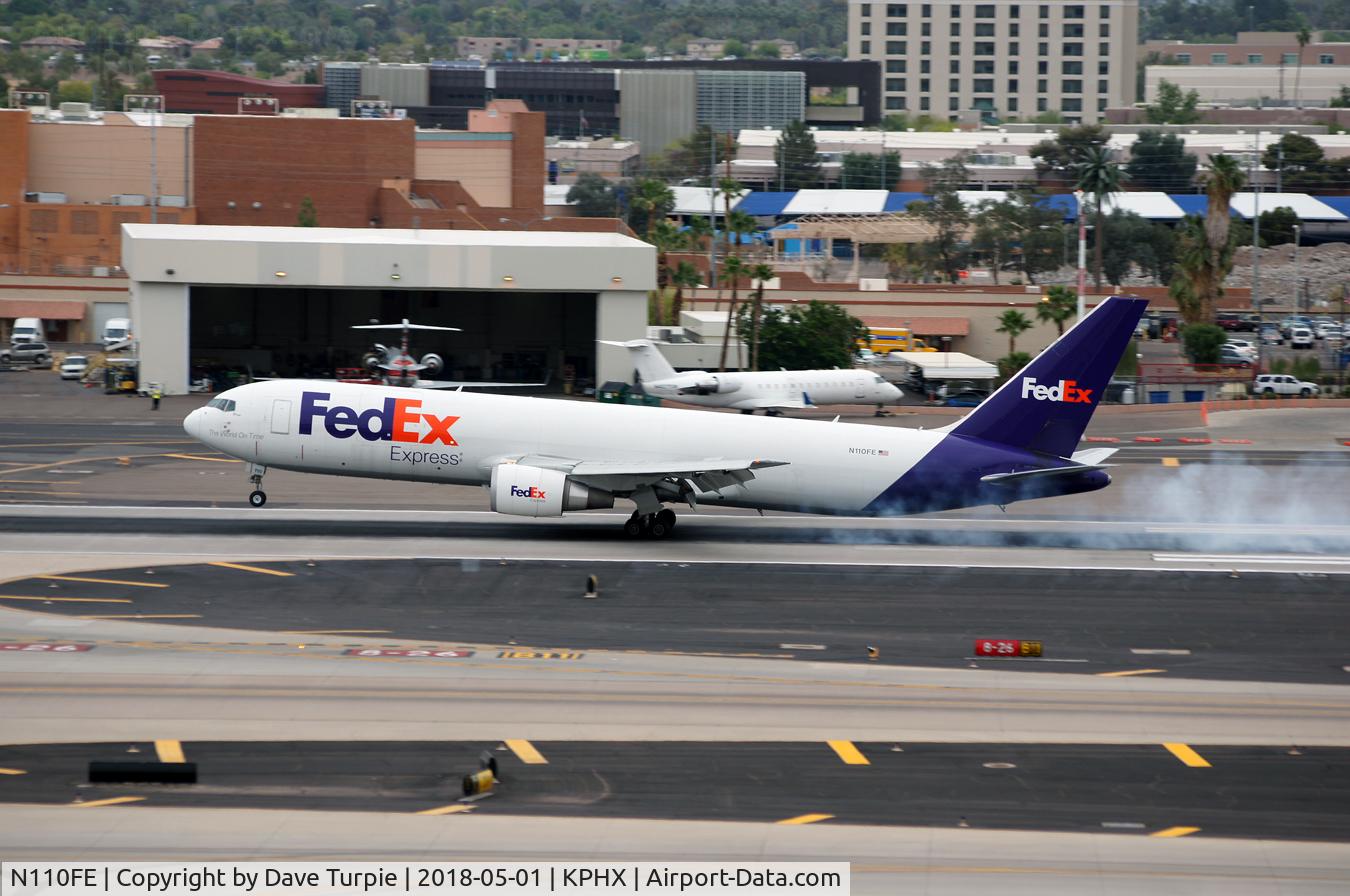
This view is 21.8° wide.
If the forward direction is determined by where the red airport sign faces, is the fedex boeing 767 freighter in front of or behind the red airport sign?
behind

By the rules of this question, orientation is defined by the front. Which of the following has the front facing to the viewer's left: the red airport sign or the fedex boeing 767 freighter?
the fedex boeing 767 freighter

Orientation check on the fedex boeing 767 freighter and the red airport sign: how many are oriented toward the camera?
1

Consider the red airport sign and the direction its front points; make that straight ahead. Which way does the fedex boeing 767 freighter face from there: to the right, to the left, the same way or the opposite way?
to the right

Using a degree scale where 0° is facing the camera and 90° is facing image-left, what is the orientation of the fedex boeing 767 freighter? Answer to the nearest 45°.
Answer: approximately 90°

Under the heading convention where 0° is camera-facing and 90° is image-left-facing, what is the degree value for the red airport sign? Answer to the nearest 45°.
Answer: approximately 0°

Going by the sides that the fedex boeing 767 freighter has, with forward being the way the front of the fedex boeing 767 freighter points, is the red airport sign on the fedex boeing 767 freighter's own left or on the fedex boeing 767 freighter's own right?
on the fedex boeing 767 freighter's own left
